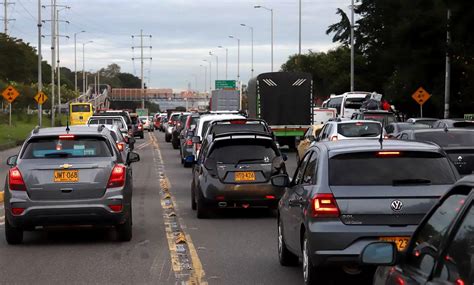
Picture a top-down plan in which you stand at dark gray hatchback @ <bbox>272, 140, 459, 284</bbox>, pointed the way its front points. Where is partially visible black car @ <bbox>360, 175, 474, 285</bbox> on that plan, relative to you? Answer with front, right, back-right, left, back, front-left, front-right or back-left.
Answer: back

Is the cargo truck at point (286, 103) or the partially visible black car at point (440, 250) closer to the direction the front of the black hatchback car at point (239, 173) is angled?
the cargo truck

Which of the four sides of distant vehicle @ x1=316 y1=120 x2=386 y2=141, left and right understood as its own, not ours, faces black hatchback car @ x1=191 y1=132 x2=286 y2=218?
back

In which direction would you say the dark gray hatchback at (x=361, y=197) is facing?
away from the camera

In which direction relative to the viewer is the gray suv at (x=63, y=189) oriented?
away from the camera

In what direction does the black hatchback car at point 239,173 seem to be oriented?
away from the camera

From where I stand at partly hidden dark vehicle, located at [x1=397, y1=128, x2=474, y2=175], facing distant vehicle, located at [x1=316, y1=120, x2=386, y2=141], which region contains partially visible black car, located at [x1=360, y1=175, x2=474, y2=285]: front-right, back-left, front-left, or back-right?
back-left

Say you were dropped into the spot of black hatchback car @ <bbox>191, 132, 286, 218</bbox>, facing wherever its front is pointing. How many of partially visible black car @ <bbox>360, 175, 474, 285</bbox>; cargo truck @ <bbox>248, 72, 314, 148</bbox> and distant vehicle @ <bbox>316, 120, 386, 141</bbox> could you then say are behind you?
1

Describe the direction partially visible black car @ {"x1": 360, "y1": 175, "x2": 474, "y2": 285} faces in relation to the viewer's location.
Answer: facing away from the viewer and to the left of the viewer

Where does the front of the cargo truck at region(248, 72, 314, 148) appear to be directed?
away from the camera

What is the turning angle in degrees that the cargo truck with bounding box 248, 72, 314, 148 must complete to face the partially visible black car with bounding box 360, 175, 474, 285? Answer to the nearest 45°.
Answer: approximately 180°

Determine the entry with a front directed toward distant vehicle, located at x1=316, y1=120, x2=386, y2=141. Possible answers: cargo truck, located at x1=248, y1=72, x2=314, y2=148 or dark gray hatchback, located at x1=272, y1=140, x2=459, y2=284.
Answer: the dark gray hatchback
